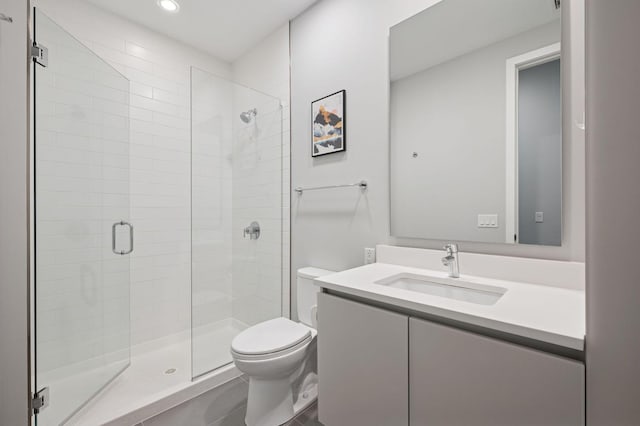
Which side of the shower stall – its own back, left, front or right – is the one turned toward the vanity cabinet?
front

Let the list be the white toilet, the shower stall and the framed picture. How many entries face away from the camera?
0

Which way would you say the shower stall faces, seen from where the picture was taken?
facing the viewer and to the right of the viewer

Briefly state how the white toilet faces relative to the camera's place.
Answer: facing the viewer and to the left of the viewer

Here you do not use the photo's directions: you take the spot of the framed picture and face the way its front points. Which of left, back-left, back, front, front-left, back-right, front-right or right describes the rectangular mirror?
left

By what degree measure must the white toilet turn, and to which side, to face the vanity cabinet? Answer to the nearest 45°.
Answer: approximately 90° to its left

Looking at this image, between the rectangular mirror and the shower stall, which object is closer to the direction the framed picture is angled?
the shower stall

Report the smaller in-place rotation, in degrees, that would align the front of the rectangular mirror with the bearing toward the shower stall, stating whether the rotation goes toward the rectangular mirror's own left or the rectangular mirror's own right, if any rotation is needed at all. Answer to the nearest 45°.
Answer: approximately 45° to the rectangular mirror's own right
